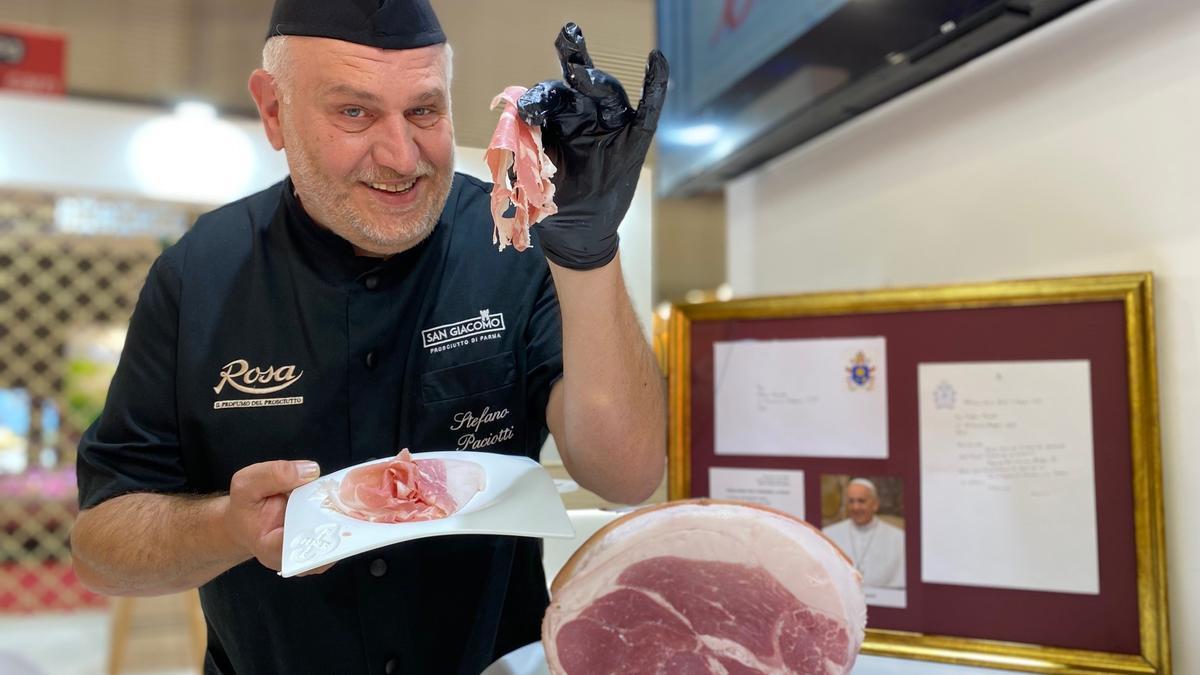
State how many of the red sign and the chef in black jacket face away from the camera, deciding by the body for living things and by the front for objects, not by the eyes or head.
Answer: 0

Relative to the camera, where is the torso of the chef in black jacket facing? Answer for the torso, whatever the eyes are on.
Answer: toward the camera

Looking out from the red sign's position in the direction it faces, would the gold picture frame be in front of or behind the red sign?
in front

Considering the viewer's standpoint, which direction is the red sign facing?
facing the viewer and to the right of the viewer

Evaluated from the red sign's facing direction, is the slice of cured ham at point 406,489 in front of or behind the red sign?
in front

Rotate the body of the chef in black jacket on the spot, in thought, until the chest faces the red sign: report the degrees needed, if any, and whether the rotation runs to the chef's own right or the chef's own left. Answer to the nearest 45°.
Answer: approximately 135° to the chef's own right
